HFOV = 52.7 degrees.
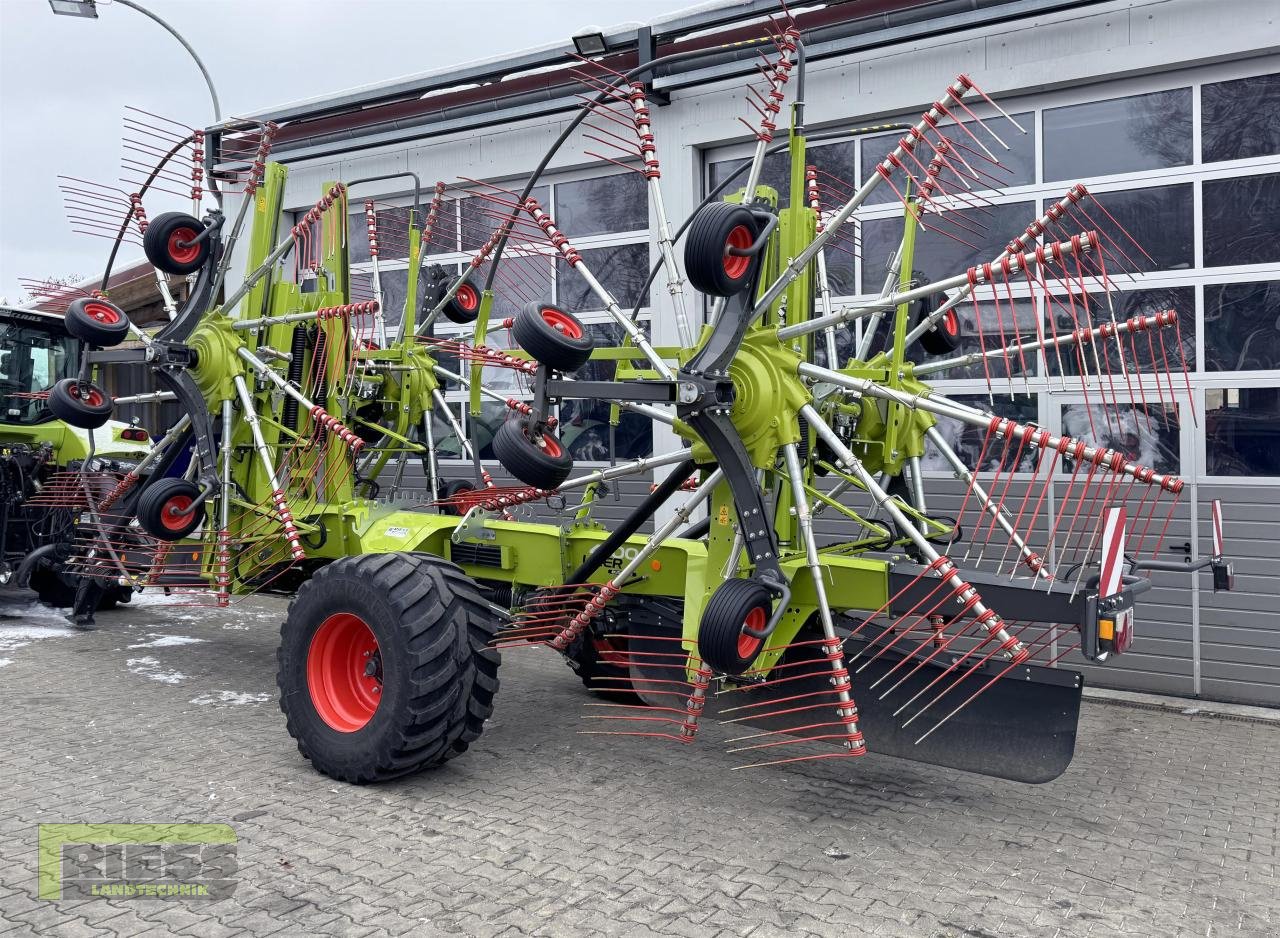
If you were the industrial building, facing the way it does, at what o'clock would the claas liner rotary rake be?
The claas liner rotary rake is roughly at 12 o'clock from the industrial building.

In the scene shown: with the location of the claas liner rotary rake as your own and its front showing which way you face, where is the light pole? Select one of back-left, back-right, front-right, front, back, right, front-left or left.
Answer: front

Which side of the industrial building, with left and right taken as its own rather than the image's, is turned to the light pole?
right

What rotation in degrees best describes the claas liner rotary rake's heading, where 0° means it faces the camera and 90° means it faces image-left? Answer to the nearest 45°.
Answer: approximately 135°

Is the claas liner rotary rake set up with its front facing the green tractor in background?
yes

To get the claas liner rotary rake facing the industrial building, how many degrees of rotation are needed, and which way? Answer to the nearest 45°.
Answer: approximately 90° to its right

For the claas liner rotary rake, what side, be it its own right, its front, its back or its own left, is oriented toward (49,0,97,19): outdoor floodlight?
front

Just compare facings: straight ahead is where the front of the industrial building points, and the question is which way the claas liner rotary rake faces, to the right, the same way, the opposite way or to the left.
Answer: to the right

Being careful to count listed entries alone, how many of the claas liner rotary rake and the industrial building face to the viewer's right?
0

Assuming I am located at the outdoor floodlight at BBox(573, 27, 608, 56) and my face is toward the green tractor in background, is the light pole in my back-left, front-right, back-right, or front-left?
front-right

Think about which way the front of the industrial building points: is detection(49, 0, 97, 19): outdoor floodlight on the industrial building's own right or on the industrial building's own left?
on the industrial building's own right

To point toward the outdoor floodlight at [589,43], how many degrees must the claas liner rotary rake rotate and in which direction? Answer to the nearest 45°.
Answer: approximately 45° to its right

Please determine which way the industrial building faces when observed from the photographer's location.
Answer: facing the viewer and to the left of the viewer
